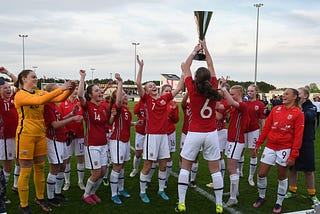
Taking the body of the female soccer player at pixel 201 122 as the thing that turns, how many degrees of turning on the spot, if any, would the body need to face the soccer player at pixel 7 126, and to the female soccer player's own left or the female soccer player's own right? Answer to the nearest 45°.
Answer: approximately 90° to the female soccer player's own left

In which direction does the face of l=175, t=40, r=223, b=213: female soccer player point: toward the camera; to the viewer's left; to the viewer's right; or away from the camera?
away from the camera

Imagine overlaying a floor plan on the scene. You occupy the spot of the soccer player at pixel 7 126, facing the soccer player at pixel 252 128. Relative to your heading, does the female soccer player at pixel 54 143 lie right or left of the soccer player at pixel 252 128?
right

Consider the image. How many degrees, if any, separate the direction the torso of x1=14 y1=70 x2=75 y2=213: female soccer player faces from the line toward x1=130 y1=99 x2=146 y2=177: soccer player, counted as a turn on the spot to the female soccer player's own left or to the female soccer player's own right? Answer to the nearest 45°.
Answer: approximately 90° to the female soccer player's own left

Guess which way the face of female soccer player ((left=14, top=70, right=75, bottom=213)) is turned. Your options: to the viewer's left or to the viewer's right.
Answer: to the viewer's right

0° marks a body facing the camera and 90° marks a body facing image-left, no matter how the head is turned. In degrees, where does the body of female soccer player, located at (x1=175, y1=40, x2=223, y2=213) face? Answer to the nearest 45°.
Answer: approximately 180°

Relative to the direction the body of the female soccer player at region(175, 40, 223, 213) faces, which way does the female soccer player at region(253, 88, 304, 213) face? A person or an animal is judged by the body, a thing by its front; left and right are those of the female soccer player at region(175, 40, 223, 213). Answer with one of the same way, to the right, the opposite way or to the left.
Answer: the opposite way
